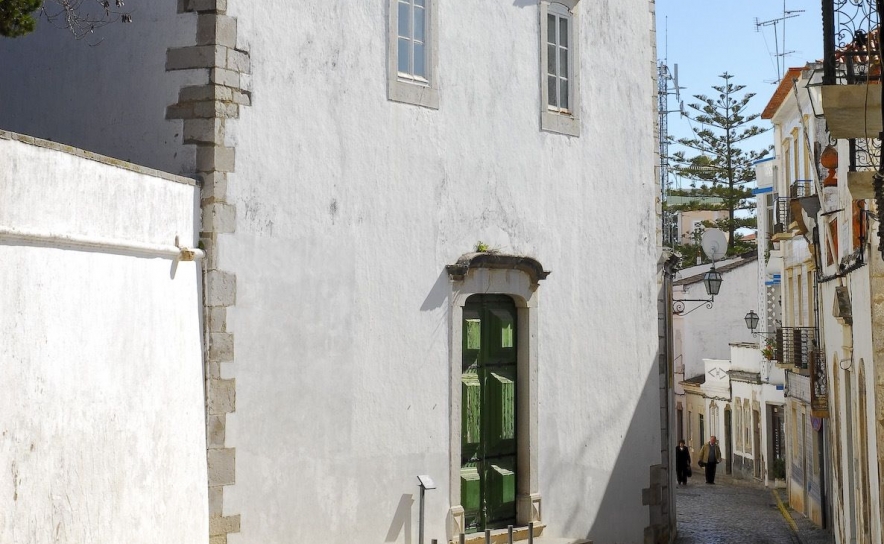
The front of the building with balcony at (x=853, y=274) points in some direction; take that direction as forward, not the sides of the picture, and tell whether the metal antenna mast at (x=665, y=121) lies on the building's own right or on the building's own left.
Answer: on the building's own right

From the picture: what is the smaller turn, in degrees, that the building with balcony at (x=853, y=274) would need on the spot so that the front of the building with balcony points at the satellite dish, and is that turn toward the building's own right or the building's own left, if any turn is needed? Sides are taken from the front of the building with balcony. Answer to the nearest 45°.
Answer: approximately 90° to the building's own right

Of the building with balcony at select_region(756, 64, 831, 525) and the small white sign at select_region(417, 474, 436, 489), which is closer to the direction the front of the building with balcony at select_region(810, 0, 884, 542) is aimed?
the small white sign

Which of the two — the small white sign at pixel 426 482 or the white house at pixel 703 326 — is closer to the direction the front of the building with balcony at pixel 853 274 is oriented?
the small white sign

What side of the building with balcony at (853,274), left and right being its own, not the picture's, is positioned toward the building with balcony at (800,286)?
right

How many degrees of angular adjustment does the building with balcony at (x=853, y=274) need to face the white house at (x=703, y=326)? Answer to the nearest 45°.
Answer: approximately 90° to its right

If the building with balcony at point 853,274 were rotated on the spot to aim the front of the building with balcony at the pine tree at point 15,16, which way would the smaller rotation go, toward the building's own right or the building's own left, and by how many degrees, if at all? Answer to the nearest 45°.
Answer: approximately 45° to the building's own left

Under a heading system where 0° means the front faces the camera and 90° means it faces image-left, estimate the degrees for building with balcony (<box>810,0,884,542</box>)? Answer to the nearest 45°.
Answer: approximately 90°

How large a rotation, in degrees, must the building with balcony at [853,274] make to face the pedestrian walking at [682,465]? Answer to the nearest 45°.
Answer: approximately 90° to its right

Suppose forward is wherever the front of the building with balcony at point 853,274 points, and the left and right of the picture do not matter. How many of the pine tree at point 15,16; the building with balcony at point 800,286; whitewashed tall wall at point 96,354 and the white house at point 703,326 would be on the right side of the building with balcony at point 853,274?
2

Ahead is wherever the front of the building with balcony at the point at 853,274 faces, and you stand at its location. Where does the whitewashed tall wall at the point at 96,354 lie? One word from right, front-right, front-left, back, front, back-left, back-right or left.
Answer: front-left
